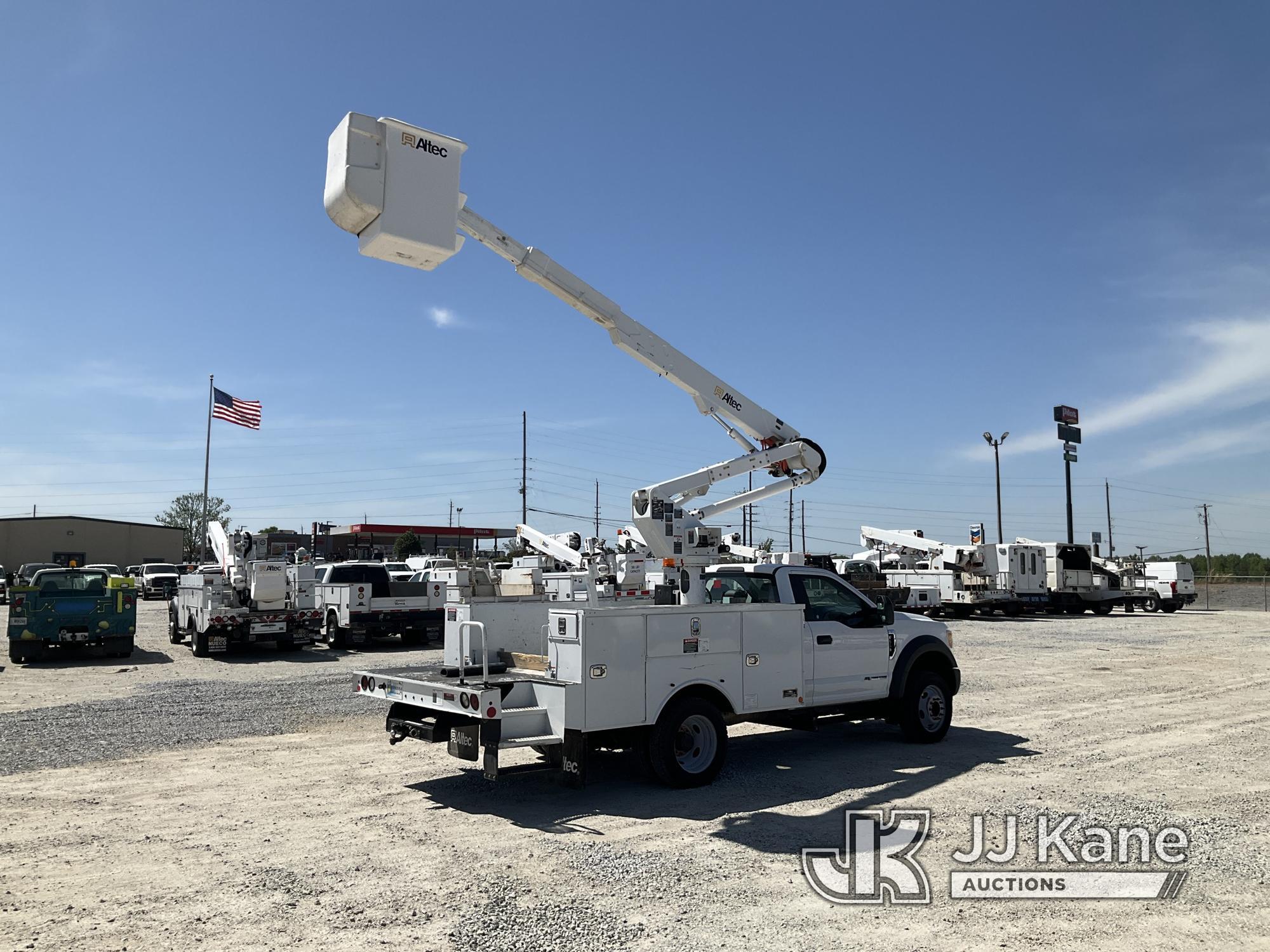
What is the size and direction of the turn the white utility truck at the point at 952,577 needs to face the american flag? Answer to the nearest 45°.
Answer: approximately 45° to its left

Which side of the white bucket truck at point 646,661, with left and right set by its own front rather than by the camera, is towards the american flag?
left

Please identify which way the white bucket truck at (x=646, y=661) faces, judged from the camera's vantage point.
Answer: facing away from the viewer and to the right of the viewer

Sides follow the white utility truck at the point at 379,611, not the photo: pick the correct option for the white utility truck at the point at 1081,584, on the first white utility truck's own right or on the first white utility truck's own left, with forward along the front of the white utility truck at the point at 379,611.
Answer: on the first white utility truck's own right

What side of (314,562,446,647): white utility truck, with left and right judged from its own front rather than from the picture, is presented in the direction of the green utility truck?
left

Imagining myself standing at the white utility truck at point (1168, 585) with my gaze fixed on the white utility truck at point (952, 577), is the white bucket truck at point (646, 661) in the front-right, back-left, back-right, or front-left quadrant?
front-left

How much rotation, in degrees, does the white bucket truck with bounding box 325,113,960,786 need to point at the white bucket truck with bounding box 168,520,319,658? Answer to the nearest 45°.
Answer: approximately 90° to its left

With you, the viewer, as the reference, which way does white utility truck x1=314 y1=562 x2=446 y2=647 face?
facing away from the viewer and to the left of the viewer

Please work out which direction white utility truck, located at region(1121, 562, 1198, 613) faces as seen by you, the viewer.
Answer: facing away from the viewer and to the left of the viewer

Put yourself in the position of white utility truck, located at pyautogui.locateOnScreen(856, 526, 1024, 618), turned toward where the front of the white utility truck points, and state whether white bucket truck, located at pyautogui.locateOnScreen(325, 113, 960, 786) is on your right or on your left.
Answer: on your left

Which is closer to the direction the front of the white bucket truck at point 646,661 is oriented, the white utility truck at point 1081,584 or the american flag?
the white utility truck

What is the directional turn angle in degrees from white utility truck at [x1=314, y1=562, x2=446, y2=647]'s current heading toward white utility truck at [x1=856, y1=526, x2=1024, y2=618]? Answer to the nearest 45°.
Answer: approximately 90° to its right
